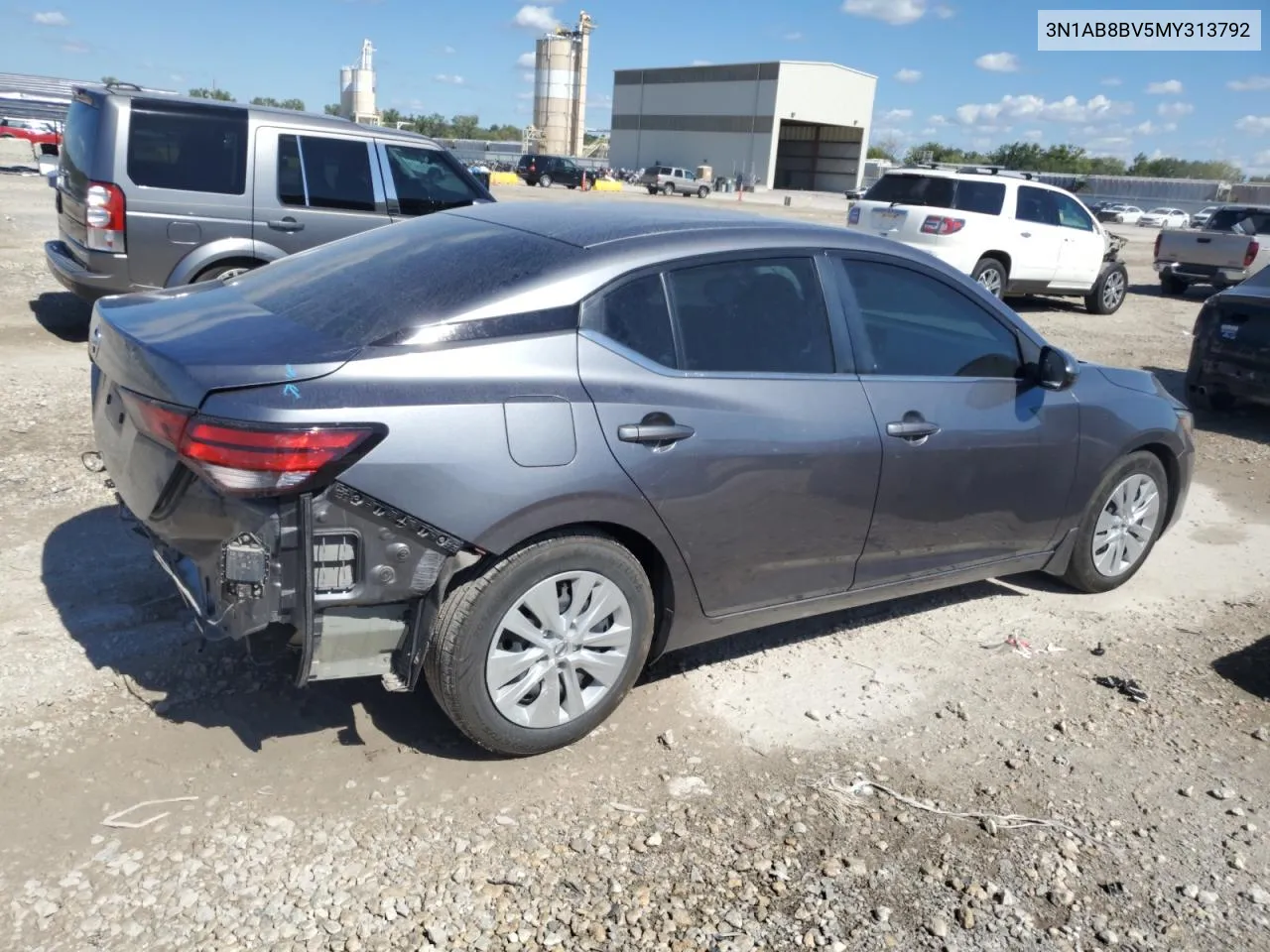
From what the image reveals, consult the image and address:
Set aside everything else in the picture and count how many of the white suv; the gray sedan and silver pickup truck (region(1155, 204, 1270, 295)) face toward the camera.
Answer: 0

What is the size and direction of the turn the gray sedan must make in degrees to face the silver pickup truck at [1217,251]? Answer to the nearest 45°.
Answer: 0° — it already faces it

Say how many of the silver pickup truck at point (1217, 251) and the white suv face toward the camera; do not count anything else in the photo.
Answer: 0

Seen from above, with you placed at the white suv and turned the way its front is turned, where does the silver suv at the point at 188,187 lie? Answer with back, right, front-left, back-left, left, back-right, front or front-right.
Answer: back

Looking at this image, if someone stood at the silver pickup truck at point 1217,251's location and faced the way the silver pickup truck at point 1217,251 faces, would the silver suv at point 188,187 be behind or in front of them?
behind

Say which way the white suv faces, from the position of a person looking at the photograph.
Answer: facing away from the viewer and to the right of the viewer

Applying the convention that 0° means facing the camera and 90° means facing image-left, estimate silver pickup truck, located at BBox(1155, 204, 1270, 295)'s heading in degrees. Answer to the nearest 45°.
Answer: approximately 225°

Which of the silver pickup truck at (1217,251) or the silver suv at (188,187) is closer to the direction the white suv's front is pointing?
the silver pickup truck

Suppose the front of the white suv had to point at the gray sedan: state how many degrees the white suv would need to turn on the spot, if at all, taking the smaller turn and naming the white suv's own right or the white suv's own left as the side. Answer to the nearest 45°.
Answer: approximately 135° to the white suv's own right

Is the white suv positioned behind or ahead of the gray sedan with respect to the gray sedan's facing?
ahead

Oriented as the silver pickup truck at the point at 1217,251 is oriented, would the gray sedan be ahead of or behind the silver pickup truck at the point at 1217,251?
behind

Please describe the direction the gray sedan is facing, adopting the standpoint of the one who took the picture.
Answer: facing away from the viewer and to the right of the viewer

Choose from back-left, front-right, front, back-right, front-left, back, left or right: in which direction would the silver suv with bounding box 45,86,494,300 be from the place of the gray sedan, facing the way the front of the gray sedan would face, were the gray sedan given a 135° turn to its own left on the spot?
front-right
